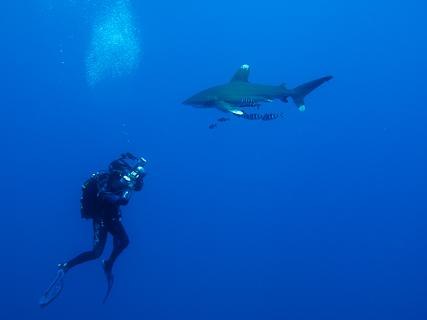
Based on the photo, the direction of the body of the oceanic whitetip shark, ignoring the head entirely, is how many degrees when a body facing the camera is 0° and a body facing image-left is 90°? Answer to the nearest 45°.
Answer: approximately 90°
